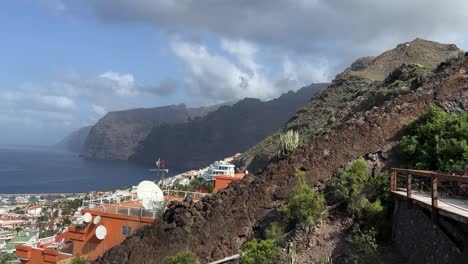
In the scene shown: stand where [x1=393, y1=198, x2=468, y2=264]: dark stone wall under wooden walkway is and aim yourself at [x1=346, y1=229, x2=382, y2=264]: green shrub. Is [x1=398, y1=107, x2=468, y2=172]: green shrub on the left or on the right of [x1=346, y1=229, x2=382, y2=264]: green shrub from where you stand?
right

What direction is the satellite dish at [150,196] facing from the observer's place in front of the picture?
facing the viewer and to the right of the viewer

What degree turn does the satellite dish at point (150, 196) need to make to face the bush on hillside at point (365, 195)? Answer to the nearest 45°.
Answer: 0° — it already faces it

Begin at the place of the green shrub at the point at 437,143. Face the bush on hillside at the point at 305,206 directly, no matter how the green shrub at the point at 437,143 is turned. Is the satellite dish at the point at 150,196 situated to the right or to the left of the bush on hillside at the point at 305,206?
right

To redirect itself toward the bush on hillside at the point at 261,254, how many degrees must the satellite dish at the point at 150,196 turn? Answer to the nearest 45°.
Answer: approximately 45° to its right

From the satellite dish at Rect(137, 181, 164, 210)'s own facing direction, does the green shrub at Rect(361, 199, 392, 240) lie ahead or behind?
ahead

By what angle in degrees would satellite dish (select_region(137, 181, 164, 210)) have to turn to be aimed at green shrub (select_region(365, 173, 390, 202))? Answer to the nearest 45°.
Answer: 0° — it already faces it

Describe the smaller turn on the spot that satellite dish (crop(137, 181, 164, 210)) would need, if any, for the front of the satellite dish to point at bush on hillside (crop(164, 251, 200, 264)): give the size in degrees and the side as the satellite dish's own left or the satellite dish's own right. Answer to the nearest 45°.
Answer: approximately 45° to the satellite dish's own right

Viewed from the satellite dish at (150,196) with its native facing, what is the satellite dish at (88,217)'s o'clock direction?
the satellite dish at (88,217) is roughly at 5 o'clock from the satellite dish at (150,196).

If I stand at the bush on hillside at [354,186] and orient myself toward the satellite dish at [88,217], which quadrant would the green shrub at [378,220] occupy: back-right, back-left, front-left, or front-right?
back-left
